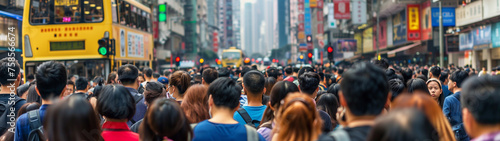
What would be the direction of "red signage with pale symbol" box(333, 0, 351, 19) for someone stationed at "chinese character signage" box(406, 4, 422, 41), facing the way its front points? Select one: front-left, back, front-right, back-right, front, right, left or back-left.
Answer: back-right

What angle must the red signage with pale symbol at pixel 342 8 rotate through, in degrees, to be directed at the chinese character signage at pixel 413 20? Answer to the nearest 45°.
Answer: approximately 45° to its left

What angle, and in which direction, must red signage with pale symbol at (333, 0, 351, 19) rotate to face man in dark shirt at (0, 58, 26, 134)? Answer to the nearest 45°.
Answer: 0° — it already faces them

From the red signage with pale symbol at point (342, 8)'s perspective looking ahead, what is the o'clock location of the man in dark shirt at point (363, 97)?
The man in dark shirt is roughly at 12 o'clock from the red signage with pale symbol.

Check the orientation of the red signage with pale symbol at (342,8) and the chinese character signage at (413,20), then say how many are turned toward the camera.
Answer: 2

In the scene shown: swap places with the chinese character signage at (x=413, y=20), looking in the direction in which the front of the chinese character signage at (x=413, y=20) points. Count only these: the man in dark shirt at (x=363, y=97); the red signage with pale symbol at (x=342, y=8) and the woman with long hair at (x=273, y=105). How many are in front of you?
2

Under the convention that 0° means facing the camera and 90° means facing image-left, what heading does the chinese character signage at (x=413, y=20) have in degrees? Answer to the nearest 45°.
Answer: approximately 0°

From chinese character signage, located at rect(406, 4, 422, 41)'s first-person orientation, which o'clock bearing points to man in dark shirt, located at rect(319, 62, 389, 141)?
The man in dark shirt is roughly at 12 o'clock from the chinese character signage.

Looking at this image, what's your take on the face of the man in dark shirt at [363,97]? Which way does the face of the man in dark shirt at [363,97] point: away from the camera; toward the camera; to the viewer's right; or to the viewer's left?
away from the camera

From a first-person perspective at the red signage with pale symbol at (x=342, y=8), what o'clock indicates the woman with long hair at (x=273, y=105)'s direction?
The woman with long hair is roughly at 12 o'clock from the red signage with pale symbol.
